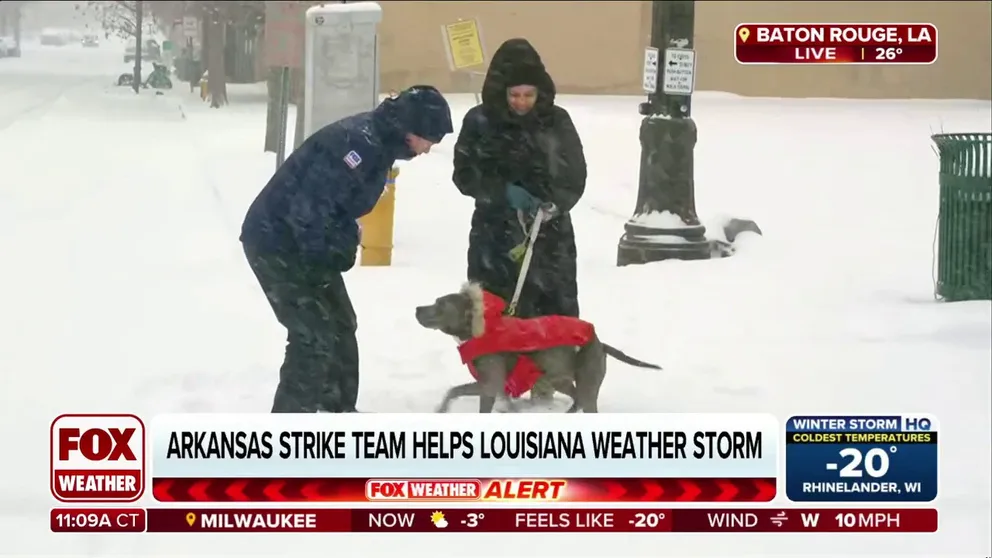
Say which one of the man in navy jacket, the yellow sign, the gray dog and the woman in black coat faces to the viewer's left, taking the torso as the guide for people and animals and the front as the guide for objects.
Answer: the gray dog

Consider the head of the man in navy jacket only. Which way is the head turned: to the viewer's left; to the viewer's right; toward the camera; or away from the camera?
to the viewer's right

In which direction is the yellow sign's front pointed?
toward the camera

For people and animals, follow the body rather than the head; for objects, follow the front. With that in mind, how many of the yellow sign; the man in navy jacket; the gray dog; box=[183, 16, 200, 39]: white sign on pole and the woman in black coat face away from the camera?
0

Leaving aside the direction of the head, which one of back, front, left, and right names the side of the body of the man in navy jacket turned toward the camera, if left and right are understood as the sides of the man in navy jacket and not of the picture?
right

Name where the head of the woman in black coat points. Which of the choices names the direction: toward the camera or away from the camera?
toward the camera

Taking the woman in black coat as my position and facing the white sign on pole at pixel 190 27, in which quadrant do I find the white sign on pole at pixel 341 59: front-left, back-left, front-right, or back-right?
front-right

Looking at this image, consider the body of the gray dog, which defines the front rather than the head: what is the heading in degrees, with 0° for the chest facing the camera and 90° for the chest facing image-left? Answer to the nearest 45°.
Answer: approximately 90°

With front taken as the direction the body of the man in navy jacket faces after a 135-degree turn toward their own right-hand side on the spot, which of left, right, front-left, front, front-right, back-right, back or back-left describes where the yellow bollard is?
back-right

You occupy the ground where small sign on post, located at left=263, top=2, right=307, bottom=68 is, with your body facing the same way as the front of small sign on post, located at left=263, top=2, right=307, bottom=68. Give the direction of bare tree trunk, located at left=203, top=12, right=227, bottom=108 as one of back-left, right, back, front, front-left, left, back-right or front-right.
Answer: back

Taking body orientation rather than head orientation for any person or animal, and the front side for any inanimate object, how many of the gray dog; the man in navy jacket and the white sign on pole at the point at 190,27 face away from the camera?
0

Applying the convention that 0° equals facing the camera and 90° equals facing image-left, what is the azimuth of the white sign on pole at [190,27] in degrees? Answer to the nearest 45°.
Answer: approximately 0°

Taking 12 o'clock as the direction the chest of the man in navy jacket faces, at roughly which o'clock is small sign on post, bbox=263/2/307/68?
The small sign on post is roughly at 9 o'clock from the man in navy jacket.
